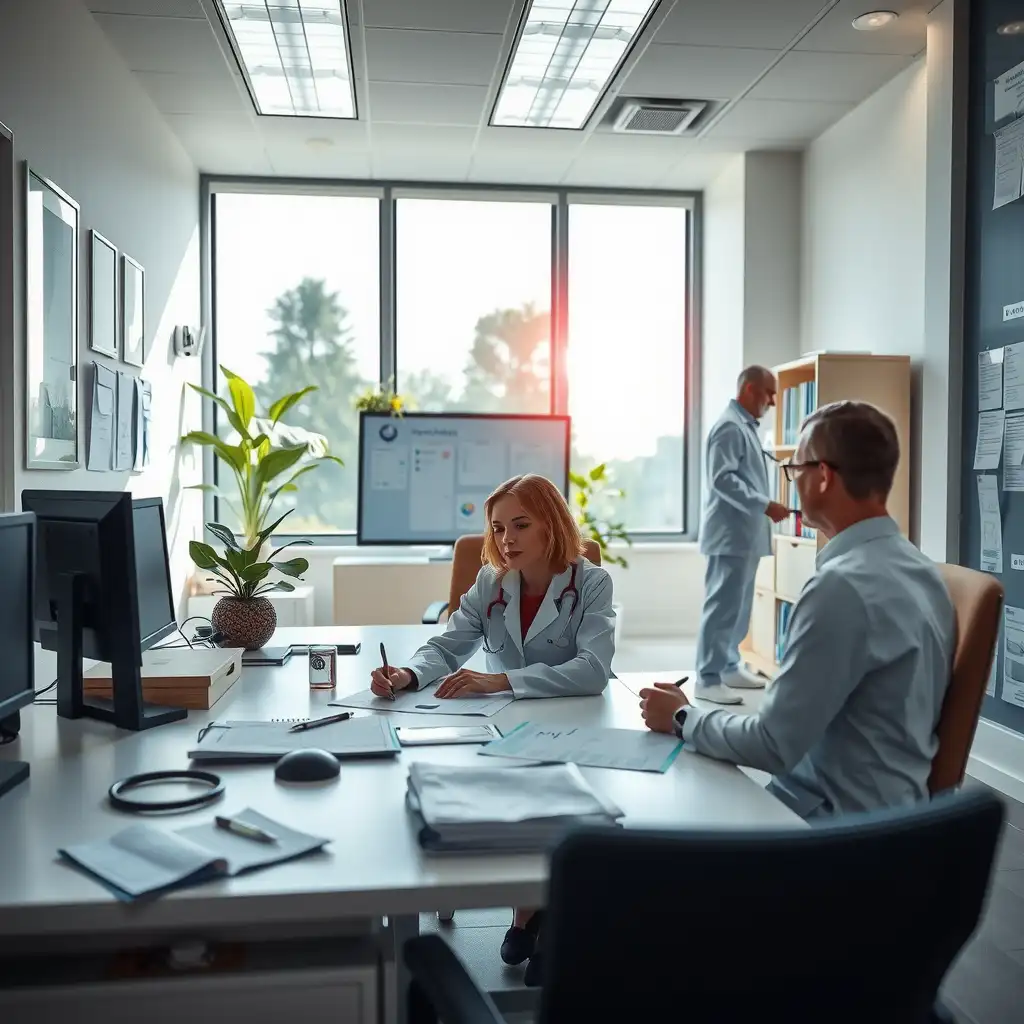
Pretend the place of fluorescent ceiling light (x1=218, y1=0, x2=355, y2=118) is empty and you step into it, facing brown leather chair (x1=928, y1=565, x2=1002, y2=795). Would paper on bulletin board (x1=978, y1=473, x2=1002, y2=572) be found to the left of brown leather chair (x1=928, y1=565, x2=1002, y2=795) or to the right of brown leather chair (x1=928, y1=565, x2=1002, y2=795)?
left

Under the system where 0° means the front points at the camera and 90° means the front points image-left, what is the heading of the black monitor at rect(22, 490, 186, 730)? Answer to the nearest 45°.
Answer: approximately 225°

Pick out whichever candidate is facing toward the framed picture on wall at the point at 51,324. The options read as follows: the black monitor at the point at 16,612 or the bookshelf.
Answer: the bookshelf

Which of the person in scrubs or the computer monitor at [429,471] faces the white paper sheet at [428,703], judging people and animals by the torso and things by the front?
the computer monitor

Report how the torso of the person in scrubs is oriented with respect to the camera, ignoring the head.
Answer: to the viewer's right

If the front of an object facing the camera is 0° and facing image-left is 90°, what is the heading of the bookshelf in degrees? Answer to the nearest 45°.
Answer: approximately 45°

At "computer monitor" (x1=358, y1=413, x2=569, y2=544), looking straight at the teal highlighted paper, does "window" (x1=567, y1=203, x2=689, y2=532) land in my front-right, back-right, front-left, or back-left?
back-left

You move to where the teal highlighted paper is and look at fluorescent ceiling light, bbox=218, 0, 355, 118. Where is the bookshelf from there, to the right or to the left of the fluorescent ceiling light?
right
